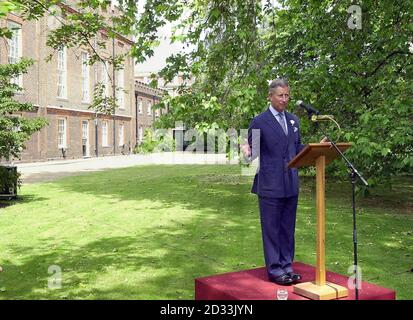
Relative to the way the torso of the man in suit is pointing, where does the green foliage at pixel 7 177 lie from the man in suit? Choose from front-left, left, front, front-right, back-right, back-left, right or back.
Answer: back

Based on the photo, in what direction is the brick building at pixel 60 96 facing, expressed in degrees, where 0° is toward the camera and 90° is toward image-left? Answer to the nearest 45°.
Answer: approximately 315°

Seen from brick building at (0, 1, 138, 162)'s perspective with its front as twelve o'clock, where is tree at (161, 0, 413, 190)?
The tree is roughly at 1 o'clock from the brick building.

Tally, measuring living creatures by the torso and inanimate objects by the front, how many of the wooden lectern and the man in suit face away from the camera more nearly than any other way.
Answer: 0

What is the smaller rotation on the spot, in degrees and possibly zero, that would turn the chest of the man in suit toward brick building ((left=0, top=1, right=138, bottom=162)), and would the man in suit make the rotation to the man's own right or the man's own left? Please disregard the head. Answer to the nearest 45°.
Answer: approximately 180°

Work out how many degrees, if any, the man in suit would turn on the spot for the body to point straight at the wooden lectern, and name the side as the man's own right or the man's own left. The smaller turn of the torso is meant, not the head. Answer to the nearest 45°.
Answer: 0° — they already face it

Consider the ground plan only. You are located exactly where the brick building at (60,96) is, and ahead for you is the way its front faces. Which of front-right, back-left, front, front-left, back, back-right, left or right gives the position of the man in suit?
front-right

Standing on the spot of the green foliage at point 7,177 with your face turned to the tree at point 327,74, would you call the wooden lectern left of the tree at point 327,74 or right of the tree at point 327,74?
right

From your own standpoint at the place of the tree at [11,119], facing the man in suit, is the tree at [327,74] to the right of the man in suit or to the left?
left

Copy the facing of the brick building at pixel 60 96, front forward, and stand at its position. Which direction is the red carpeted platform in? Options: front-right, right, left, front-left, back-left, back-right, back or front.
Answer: front-right

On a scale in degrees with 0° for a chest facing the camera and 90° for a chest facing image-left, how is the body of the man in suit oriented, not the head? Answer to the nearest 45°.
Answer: approximately 315°
